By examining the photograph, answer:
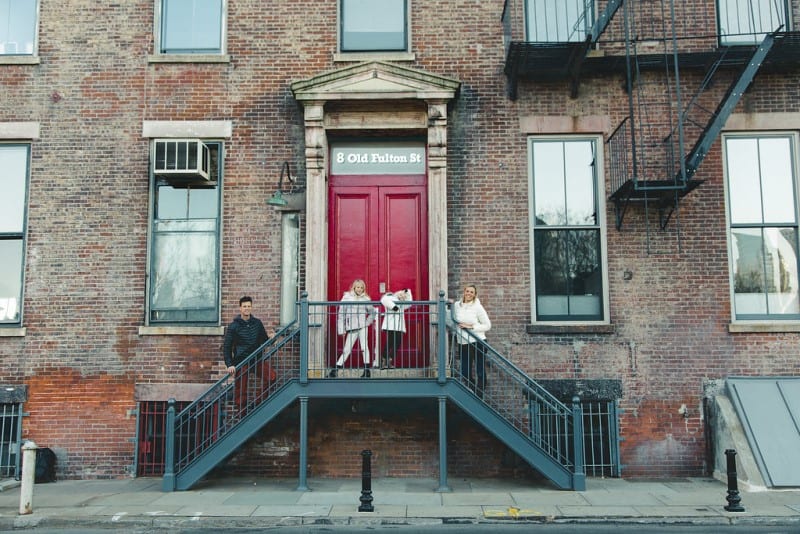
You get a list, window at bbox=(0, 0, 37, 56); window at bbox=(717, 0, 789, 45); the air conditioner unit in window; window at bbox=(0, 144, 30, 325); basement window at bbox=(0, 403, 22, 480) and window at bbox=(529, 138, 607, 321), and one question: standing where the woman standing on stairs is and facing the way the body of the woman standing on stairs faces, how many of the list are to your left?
2

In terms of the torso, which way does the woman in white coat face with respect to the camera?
toward the camera

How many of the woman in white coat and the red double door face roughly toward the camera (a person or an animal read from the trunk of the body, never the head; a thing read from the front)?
2

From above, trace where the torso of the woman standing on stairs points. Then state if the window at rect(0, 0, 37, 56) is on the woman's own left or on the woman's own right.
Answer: on the woman's own right

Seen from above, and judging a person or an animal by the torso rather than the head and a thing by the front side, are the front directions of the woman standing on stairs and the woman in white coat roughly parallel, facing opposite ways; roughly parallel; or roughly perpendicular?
roughly parallel

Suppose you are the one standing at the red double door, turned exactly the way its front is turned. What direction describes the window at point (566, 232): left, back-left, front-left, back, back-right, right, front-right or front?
left

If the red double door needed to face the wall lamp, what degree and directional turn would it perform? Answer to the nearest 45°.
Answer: approximately 90° to its right

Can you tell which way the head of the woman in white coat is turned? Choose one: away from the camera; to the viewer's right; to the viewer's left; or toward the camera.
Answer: toward the camera

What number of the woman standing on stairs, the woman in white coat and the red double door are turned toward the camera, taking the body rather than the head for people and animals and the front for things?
3

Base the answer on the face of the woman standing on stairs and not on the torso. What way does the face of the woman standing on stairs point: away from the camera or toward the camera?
toward the camera

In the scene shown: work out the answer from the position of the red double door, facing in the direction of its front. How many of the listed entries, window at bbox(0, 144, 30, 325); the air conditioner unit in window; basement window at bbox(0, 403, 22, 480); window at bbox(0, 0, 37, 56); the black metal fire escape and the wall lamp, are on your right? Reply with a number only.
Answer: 5

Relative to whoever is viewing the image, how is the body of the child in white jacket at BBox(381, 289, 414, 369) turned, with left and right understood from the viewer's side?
facing the viewer and to the right of the viewer

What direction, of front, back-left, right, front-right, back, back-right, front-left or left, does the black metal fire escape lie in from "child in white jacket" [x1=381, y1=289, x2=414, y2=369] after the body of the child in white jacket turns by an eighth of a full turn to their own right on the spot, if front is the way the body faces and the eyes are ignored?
left

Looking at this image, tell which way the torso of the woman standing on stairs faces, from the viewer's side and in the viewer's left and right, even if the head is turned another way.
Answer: facing the viewer

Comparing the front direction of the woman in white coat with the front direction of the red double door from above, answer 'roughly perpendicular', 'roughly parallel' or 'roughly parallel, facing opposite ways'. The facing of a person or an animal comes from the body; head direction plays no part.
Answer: roughly parallel
